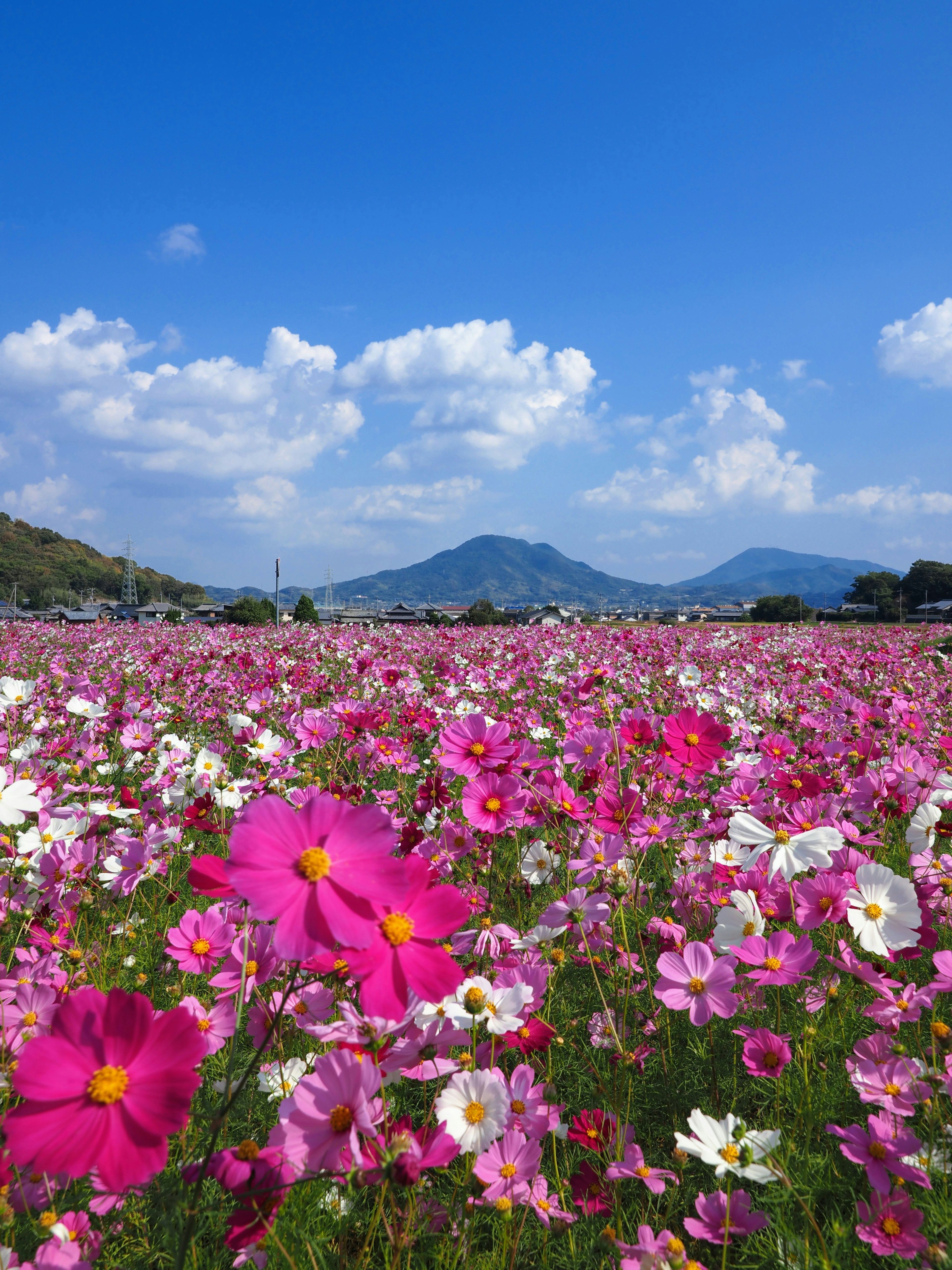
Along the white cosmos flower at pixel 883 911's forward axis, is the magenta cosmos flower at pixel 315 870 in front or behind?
in front

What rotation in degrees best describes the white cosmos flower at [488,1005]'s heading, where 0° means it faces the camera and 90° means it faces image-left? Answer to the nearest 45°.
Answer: approximately 0°

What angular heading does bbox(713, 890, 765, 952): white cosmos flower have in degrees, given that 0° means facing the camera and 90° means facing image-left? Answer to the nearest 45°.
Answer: approximately 315°

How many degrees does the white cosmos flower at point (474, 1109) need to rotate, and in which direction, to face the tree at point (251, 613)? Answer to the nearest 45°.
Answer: approximately 180°
